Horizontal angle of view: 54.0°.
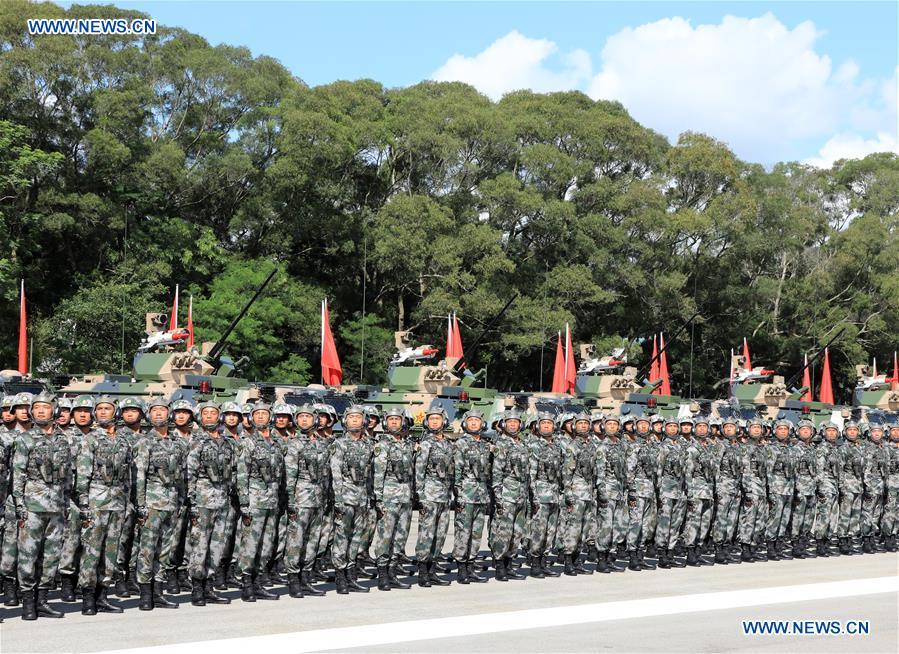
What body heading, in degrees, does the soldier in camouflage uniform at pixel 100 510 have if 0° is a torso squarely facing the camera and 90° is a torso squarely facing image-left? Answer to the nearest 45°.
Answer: approximately 315°

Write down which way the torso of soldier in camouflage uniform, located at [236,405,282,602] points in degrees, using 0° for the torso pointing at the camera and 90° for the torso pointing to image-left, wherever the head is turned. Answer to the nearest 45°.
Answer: approximately 315°

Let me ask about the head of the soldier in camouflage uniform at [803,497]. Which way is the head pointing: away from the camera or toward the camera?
toward the camera

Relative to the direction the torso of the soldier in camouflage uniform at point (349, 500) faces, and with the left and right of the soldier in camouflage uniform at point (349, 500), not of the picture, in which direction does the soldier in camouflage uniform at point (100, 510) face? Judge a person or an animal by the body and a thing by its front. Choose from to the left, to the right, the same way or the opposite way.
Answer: the same way

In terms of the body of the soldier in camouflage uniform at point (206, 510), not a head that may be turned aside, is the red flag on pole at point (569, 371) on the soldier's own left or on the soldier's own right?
on the soldier's own left

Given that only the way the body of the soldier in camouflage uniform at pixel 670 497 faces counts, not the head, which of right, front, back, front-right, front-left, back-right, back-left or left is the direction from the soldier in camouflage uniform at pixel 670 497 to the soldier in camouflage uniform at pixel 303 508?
right

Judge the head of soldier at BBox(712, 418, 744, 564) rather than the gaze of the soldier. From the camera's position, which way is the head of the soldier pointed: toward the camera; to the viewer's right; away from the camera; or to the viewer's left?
toward the camera

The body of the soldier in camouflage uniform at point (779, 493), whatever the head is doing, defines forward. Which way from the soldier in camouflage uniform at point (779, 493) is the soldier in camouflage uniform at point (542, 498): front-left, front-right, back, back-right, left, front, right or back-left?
right

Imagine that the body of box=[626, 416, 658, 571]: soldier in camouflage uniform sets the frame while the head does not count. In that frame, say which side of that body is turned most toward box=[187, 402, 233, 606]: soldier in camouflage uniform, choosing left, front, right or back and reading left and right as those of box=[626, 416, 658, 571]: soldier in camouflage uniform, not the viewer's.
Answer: right

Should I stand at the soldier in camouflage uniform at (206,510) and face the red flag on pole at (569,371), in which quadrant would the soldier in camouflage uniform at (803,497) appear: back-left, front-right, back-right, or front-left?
front-right

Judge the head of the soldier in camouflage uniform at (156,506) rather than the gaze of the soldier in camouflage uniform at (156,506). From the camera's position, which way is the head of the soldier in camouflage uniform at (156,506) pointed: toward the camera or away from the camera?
toward the camera

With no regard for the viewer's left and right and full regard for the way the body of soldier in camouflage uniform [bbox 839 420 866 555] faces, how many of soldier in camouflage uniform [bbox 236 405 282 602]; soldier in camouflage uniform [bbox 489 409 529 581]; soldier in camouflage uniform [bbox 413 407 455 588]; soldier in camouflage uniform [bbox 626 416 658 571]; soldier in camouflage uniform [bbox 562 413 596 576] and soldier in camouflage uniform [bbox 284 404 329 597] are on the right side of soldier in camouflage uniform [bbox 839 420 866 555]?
6

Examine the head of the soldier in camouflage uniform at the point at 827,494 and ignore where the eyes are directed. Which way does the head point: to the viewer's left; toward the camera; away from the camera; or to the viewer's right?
toward the camera

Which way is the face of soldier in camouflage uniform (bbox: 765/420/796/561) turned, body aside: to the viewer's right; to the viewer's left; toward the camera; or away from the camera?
toward the camera

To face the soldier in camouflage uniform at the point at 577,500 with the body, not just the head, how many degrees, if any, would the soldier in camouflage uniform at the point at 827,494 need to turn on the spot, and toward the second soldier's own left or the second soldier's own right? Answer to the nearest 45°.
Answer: approximately 90° to the second soldier's own right

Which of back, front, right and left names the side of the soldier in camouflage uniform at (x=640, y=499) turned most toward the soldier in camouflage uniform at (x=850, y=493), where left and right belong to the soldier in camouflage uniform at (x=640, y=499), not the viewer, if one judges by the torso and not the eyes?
left

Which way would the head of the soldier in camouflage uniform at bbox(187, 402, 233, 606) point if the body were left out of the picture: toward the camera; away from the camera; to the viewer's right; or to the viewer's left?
toward the camera

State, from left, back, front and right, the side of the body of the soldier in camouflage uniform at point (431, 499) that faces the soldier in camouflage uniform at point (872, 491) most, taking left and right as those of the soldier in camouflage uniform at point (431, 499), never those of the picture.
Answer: left

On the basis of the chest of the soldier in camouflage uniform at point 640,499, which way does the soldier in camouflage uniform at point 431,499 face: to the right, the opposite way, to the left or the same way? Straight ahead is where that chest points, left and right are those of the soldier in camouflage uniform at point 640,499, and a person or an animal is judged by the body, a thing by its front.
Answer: the same way

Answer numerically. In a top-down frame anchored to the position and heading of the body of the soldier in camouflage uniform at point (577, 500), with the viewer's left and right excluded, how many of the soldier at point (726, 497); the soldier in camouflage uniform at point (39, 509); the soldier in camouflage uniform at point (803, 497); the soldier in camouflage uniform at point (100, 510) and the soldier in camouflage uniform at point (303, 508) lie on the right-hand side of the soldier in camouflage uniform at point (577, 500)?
3

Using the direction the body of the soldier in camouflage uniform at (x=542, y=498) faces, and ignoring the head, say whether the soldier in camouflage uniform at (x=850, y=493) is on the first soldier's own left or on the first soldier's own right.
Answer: on the first soldier's own left
